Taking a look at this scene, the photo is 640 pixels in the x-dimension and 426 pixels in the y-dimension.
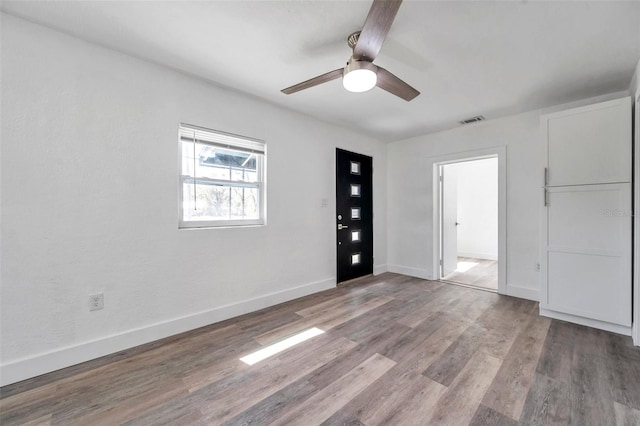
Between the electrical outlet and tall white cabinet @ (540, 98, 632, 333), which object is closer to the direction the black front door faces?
the tall white cabinet

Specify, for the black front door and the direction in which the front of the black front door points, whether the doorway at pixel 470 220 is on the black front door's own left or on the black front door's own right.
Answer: on the black front door's own left

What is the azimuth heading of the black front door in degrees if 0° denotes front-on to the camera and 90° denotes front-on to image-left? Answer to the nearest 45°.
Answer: approximately 315°

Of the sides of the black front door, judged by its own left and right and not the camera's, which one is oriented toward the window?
right
